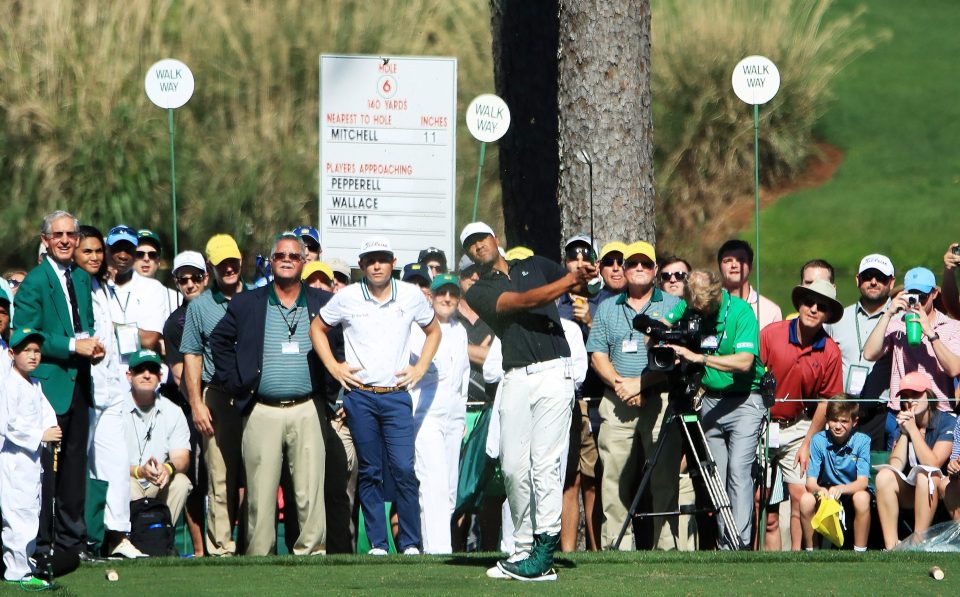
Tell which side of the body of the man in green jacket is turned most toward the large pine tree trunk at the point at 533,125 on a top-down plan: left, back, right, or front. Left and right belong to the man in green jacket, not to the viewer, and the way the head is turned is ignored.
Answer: left

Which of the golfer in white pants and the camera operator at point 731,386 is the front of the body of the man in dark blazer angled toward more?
the golfer in white pants

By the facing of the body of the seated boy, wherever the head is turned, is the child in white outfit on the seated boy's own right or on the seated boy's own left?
on the seated boy's own right

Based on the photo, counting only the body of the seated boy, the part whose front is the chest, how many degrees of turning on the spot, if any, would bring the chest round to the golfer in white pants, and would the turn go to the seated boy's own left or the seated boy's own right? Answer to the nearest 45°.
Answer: approximately 45° to the seated boy's own right

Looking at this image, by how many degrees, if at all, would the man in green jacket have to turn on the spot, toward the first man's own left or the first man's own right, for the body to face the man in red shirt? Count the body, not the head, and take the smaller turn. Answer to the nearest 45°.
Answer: approximately 45° to the first man's own left
